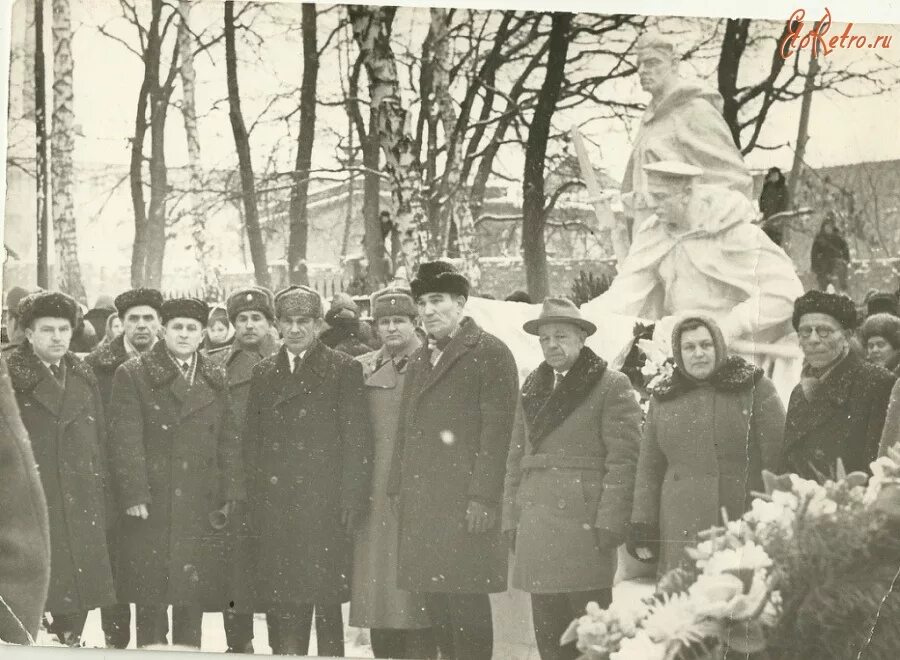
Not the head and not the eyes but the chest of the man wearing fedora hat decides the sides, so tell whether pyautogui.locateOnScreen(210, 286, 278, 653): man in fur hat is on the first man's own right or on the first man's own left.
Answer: on the first man's own right

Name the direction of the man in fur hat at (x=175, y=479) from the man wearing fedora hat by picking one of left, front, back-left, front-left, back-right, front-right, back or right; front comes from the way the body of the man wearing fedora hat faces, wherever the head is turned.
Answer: front-right

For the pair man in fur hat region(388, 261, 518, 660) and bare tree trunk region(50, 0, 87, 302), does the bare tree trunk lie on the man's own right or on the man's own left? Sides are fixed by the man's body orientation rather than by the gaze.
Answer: on the man's own right

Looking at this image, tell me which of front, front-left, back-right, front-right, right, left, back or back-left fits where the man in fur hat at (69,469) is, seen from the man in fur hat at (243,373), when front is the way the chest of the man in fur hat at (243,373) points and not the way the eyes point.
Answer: right

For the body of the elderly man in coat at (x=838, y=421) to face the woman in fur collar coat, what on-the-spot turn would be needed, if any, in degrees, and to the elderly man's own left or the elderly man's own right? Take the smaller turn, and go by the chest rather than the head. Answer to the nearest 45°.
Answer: approximately 45° to the elderly man's own right

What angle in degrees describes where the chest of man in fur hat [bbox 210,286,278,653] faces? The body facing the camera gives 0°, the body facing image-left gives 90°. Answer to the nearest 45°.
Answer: approximately 0°

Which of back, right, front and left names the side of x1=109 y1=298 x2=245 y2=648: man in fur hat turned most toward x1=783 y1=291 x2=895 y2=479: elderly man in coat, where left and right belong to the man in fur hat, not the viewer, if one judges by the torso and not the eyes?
left
